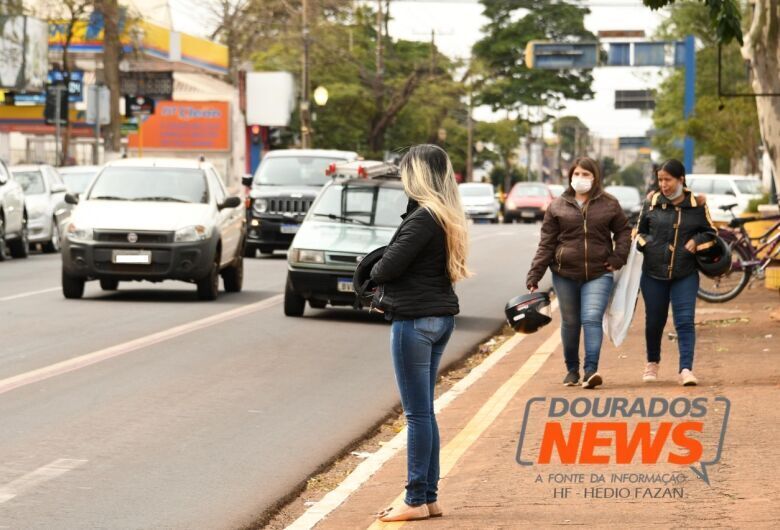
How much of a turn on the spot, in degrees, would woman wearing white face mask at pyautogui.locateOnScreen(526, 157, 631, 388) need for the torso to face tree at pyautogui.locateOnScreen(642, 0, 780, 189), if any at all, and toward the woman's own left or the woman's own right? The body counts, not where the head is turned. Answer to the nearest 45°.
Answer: approximately 180°

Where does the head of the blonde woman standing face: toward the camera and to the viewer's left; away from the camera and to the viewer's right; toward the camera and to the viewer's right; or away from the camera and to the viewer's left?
away from the camera and to the viewer's left

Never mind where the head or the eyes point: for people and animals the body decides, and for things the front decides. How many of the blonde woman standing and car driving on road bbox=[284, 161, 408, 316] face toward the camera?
1

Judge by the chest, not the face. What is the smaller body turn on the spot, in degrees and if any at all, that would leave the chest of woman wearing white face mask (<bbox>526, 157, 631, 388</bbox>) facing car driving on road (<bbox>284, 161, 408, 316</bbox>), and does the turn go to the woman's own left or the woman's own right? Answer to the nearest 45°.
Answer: approximately 135° to the woman's own right

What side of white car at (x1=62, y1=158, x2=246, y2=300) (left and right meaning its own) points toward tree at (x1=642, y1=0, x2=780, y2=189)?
left

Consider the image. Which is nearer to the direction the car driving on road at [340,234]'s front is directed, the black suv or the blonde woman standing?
the blonde woman standing

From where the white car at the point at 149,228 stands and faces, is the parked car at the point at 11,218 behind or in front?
behind

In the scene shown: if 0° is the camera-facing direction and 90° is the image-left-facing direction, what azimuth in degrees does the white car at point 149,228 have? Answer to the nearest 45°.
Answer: approximately 0°

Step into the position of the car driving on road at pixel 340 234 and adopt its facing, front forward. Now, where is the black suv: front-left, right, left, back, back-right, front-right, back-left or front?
back

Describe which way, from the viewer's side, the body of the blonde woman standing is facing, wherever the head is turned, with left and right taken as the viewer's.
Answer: facing to the left of the viewer
